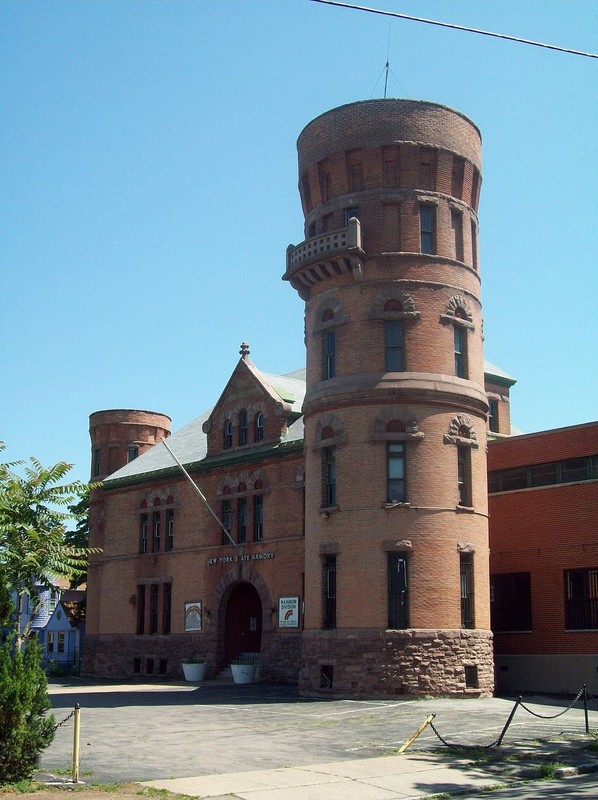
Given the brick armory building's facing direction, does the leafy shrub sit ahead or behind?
ahead

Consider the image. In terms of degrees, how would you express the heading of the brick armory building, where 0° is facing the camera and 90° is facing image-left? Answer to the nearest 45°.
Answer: approximately 45°

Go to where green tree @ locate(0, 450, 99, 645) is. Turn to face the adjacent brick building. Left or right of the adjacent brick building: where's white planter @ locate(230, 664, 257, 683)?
left

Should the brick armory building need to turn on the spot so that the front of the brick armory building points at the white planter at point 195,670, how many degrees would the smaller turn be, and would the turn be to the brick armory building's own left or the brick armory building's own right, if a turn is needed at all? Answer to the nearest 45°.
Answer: approximately 90° to the brick armory building's own right

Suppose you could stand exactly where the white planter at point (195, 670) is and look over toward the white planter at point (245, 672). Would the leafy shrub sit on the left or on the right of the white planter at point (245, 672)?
right

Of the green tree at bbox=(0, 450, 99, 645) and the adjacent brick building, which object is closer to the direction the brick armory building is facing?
the green tree

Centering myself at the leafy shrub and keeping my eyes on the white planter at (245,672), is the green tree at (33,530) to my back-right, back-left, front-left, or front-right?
front-left
